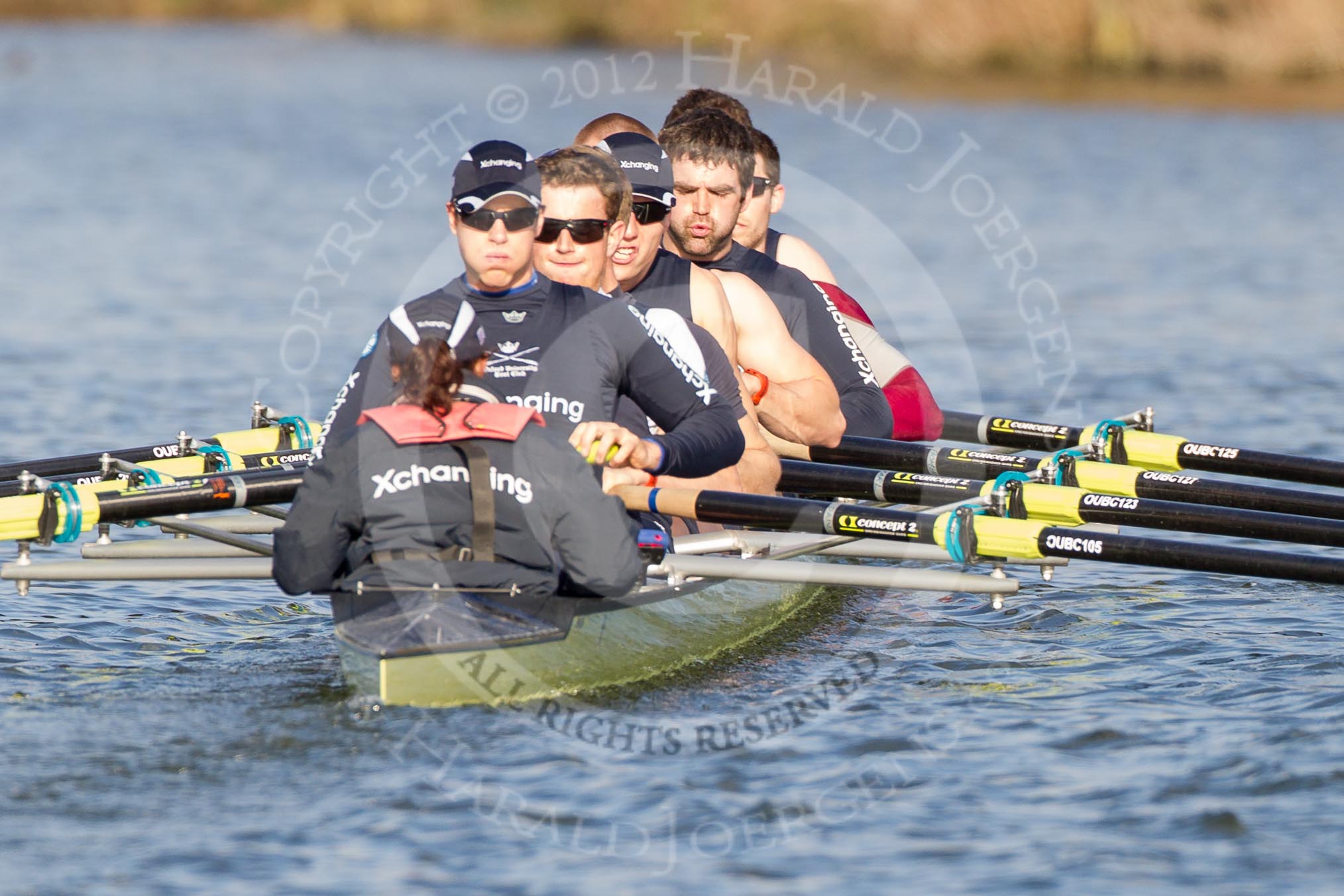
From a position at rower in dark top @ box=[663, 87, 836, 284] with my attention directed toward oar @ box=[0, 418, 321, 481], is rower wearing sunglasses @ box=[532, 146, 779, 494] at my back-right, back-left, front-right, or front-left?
front-left

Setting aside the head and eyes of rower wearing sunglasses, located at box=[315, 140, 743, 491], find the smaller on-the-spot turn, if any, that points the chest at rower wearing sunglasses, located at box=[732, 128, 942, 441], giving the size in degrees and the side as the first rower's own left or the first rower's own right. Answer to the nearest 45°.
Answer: approximately 135° to the first rower's own left

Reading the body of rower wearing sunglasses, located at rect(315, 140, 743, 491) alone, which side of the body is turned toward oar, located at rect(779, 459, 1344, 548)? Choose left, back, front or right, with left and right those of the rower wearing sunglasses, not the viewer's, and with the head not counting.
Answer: left

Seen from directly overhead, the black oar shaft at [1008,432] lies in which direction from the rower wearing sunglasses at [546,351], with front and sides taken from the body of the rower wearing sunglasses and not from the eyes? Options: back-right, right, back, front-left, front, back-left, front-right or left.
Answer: back-left

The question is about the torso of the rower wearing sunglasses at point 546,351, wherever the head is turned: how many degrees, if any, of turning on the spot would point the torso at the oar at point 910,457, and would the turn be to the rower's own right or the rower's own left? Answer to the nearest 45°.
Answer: approximately 135° to the rower's own left

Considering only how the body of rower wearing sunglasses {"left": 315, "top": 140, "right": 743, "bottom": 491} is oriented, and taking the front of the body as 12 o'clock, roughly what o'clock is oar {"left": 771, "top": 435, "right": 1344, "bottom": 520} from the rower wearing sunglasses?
The oar is roughly at 8 o'clock from the rower wearing sunglasses.

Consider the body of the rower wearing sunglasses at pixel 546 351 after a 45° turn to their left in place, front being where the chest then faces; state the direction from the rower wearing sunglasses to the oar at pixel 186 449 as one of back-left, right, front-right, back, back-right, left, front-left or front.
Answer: back

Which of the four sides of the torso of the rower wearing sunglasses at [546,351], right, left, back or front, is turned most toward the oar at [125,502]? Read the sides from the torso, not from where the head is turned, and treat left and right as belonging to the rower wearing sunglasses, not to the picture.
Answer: right

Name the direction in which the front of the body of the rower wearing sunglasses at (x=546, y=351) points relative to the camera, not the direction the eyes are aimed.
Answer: toward the camera

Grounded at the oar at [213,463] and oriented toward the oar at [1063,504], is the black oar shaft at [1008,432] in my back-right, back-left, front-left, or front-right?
front-left
